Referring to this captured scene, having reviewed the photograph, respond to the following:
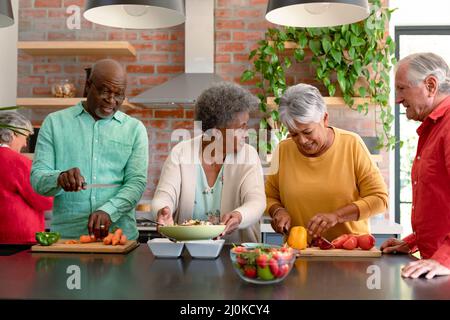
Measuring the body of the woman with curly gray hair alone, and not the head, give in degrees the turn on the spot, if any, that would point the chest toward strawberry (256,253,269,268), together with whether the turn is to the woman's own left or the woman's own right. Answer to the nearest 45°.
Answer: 0° — they already face it

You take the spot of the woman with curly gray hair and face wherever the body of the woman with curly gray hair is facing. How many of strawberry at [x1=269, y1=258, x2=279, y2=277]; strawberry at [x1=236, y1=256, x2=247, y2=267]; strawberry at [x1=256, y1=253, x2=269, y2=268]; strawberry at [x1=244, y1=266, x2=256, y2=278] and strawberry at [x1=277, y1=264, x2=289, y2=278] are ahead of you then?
5

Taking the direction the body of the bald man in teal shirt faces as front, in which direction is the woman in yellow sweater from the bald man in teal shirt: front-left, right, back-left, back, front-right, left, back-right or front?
left

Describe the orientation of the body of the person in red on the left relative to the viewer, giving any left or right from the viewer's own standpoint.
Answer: facing away from the viewer and to the right of the viewer

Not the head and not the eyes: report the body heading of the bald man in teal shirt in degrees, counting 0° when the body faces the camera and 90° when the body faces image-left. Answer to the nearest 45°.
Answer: approximately 0°
